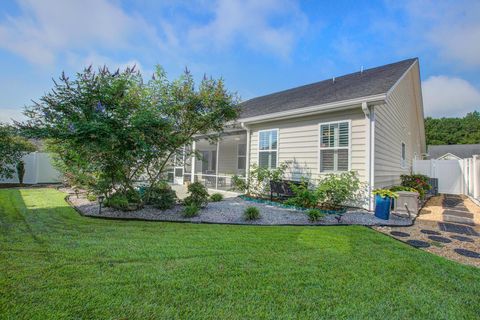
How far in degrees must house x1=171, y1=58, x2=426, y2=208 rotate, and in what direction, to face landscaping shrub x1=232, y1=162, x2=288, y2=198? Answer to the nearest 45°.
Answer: approximately 135° to its left

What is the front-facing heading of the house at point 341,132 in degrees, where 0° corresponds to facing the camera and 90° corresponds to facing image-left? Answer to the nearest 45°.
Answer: approximately 225°

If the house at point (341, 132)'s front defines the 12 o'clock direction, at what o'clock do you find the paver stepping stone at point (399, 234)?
The paver stepping stone is roughly at 4 o'clock from the house.

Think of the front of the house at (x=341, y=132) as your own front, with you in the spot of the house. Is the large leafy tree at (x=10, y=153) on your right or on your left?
on your left

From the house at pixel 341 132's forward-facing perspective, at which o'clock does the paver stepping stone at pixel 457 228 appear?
The paver stepping stone is roughly at 3 o'clock from the house.

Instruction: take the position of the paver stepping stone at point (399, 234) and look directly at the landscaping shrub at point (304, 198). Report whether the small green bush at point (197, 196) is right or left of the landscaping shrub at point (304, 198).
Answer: left

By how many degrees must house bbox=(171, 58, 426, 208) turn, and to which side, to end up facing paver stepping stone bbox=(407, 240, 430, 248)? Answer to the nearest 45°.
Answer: approximately 135° to its right

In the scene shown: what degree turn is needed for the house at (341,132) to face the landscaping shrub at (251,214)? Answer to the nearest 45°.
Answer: approximately 180°
